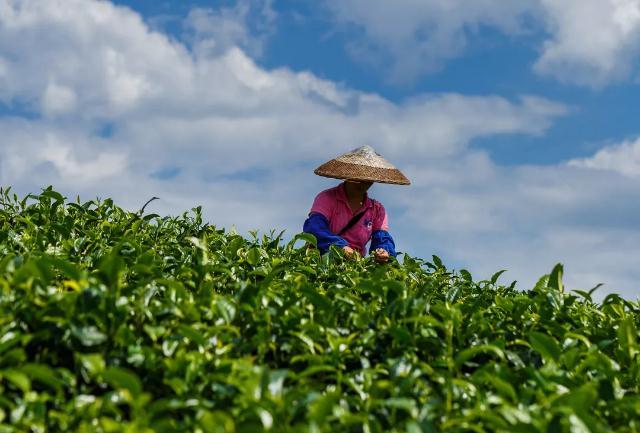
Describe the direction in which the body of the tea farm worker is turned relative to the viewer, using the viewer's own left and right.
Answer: facing the viewer and to the right of the viewer
